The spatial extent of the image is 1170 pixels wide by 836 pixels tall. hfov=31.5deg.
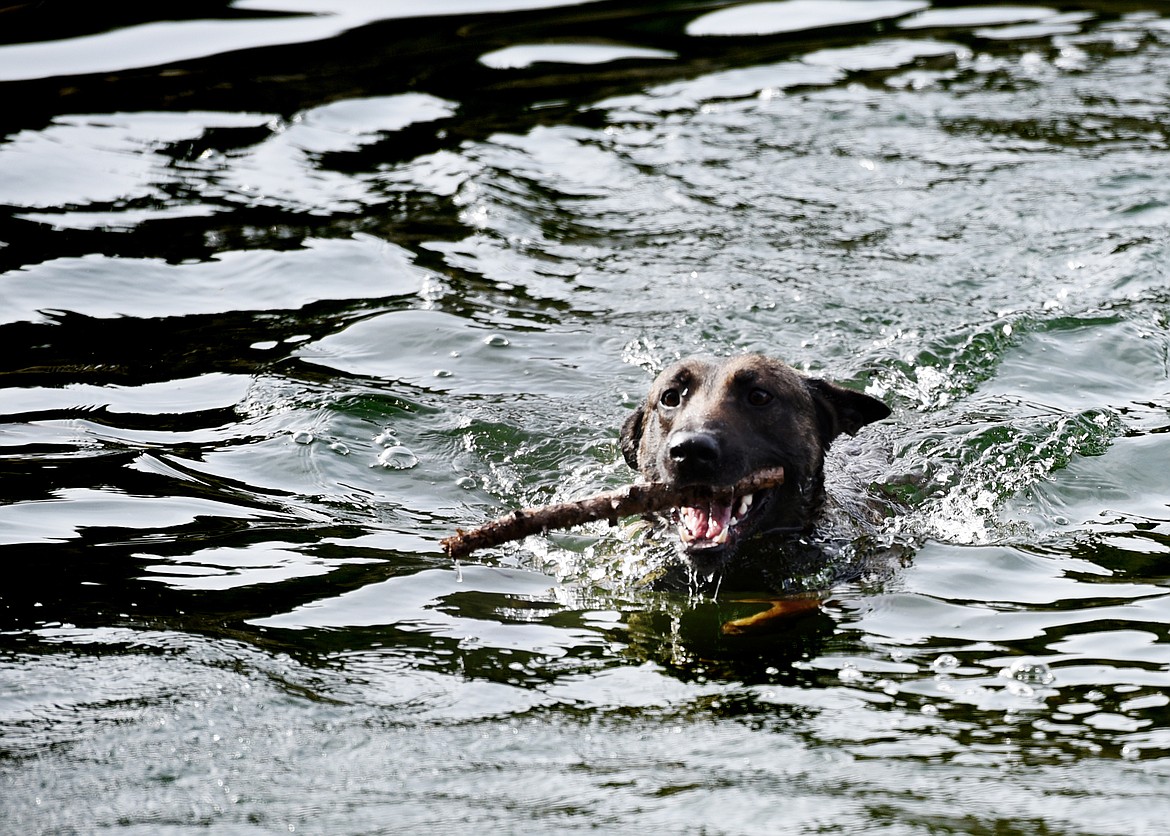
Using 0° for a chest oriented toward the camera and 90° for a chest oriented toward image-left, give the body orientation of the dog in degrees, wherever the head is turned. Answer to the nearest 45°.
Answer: approximately 45°
